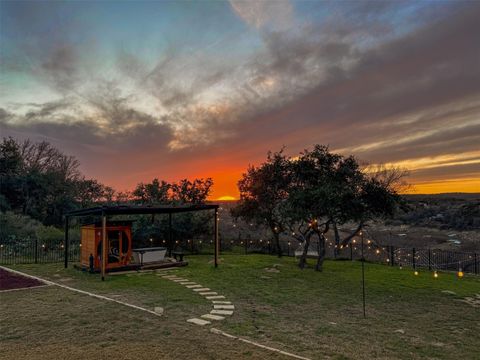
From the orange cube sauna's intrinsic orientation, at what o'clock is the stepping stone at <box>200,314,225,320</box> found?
The stepping stone is roughly at 1 o'clock from the orange cube sauna.

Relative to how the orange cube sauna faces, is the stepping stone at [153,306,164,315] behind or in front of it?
in front

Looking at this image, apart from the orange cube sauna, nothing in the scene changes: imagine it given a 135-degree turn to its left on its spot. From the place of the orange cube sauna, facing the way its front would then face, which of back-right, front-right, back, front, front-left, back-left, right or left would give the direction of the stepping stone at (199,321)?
back

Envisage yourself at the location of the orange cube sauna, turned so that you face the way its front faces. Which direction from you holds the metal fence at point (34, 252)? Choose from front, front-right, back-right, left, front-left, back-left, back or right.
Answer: back

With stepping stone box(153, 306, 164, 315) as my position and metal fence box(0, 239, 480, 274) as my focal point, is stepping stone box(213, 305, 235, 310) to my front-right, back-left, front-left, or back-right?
front-right

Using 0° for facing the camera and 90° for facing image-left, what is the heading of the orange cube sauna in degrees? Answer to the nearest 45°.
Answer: approximately 315°

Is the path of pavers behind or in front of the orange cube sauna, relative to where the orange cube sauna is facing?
in front

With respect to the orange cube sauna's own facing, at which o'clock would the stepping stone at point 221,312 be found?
The stepping stone is roughly at 1 o'clock from the orange cube sauna.

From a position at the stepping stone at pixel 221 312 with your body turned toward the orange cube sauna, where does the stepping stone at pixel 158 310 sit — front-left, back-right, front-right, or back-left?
front-left

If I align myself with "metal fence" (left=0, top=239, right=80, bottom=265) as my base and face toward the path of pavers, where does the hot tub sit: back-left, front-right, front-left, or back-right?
front-left

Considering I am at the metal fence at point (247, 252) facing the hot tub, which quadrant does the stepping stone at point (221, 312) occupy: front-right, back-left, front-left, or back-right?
front-left
